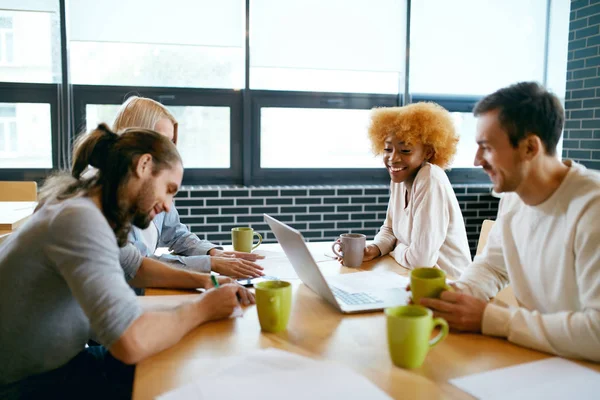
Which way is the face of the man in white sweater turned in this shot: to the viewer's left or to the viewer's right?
to the viewer's left

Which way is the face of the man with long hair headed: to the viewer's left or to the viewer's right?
to the viewer's right

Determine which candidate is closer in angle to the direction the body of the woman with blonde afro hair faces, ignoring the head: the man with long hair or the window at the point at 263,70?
the man with long hair

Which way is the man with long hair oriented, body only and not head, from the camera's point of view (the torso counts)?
to the viewer's right

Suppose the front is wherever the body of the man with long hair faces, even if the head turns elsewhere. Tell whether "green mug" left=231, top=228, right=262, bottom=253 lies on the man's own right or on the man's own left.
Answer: on the man's own left

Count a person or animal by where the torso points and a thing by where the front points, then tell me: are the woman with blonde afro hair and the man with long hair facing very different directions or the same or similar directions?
very different directions

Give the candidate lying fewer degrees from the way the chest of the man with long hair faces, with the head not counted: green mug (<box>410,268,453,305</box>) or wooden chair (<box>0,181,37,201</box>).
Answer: the green mug

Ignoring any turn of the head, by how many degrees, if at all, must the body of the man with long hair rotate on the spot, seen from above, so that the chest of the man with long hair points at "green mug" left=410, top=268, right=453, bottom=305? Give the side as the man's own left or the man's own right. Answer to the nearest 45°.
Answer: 0° — they already face it

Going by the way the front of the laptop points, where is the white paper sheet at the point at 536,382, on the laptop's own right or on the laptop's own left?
on the laptop's own right

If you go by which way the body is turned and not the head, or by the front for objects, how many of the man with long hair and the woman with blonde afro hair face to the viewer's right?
1
